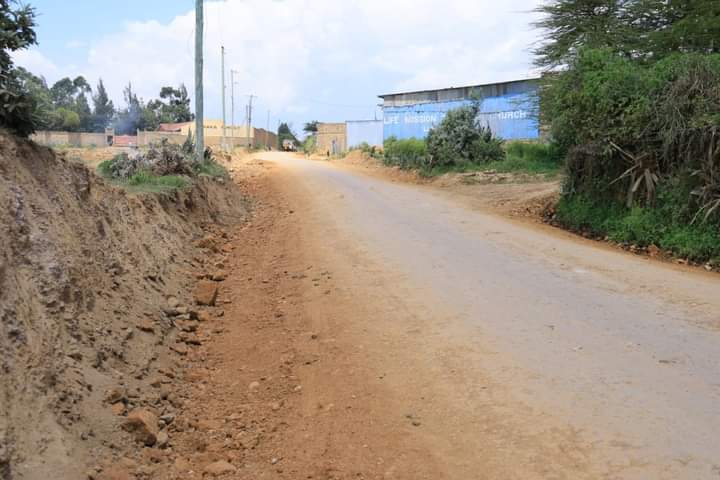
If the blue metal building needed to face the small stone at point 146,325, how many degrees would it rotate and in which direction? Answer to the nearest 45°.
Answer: approximately 45° to its left

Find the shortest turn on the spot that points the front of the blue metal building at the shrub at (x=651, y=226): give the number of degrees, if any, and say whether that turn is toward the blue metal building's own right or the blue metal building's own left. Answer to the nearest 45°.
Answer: approximately 45° to the blue metal building's own left

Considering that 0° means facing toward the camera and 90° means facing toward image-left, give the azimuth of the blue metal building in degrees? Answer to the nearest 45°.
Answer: approximately 45°

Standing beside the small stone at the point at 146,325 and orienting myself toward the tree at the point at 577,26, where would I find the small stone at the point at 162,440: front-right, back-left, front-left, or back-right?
back-right

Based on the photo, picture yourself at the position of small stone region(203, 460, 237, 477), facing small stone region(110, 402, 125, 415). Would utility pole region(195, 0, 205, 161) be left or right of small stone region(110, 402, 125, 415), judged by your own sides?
right
